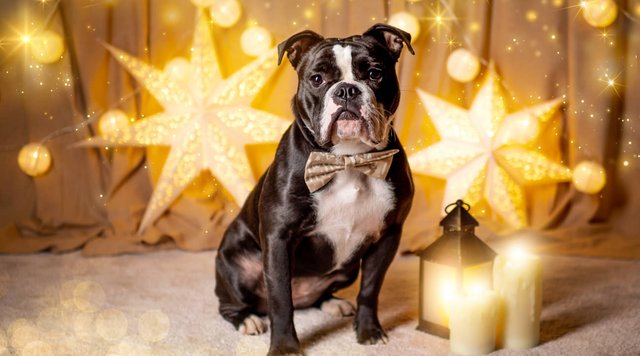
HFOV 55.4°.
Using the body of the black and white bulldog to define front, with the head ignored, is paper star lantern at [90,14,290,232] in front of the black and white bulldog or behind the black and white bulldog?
behind

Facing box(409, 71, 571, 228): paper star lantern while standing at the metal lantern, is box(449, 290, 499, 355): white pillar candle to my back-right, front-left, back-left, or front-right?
back-right

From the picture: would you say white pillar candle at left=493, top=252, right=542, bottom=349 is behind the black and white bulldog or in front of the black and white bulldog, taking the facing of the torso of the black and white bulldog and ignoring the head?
in front

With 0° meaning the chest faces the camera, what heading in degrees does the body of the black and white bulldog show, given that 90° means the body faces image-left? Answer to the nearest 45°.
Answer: approximately 315°

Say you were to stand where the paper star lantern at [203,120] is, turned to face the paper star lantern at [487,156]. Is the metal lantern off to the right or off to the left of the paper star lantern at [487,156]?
right

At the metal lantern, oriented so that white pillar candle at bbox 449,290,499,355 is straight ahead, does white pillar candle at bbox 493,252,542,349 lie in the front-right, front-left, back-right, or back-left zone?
front-left

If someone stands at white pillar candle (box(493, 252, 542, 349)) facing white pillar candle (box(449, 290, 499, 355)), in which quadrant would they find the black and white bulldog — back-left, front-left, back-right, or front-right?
front-right

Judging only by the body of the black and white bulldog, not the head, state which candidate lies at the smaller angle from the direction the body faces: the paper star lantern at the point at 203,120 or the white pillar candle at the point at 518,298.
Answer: the white pillar candle
